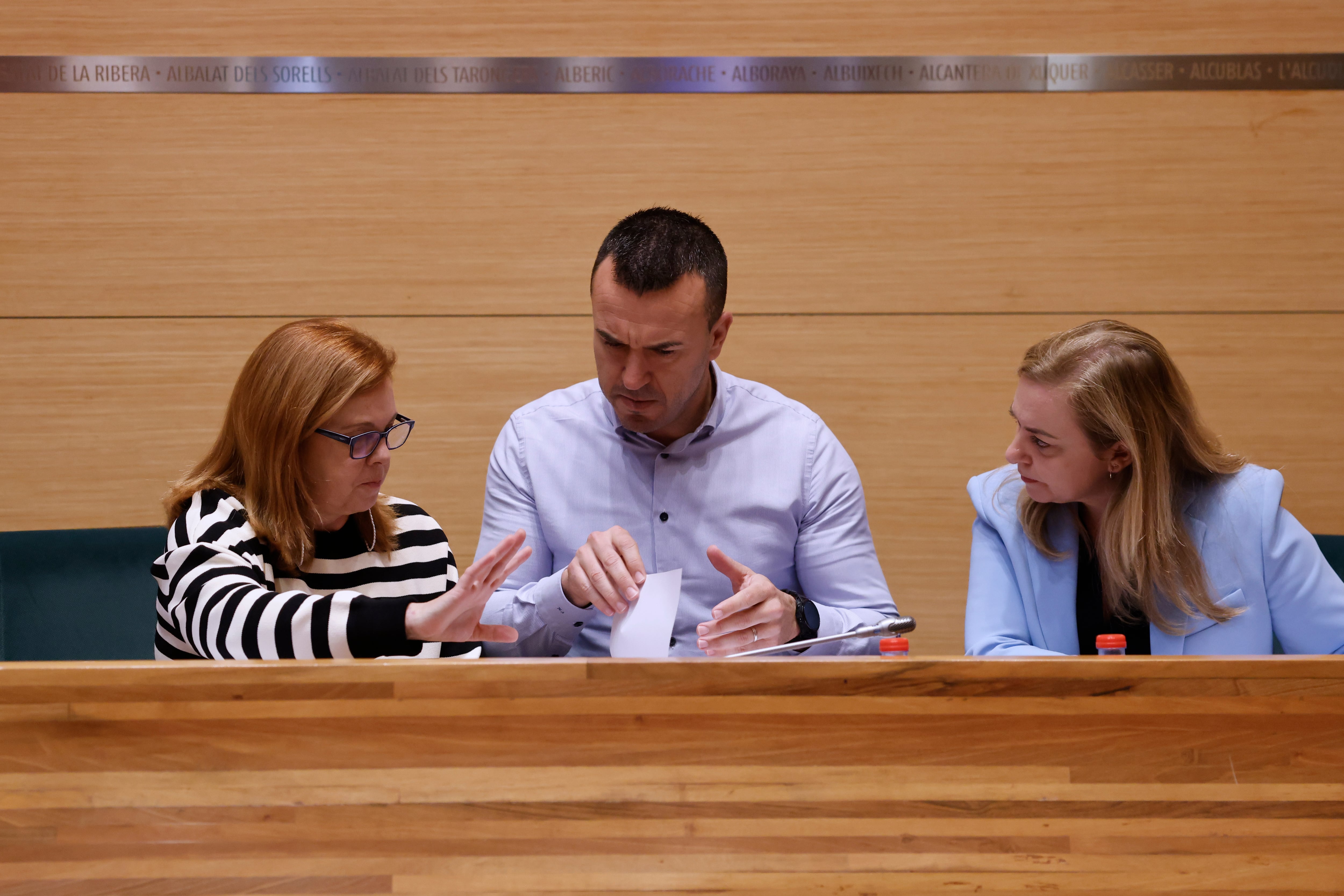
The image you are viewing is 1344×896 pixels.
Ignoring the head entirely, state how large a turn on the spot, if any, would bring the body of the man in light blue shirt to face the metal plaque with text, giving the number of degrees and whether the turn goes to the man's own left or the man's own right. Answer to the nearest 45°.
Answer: approximately 180°

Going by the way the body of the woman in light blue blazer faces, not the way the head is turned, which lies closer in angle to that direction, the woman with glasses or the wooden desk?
the wooden desk

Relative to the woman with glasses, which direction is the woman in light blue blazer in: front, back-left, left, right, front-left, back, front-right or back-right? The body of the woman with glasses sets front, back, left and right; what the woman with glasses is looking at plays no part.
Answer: front-left

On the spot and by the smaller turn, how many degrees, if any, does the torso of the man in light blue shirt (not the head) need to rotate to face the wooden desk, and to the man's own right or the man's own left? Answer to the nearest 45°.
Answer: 0° — they already face it

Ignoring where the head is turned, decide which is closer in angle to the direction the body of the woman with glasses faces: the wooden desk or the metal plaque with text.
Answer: the wooden desk
